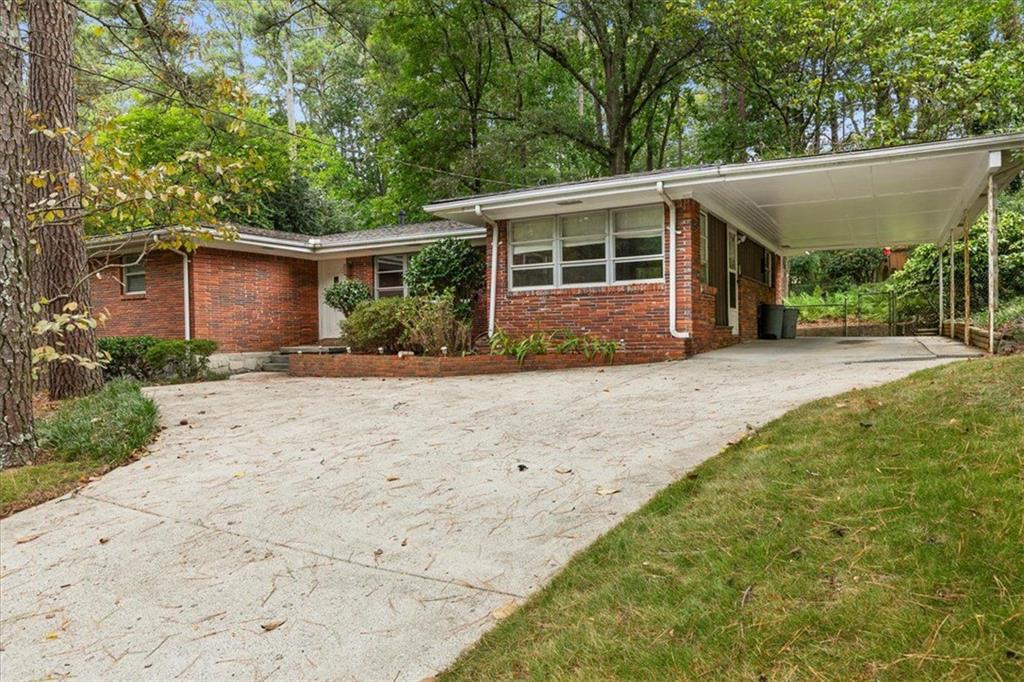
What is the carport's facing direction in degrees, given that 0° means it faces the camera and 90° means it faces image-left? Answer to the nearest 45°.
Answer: approximately 0°

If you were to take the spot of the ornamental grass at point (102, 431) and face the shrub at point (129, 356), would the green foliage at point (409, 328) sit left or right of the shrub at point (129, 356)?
right

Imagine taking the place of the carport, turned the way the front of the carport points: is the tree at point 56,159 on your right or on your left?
on your right

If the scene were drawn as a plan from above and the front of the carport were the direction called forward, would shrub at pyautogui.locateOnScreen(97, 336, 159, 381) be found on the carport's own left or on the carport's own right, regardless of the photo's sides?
on the carport's own right

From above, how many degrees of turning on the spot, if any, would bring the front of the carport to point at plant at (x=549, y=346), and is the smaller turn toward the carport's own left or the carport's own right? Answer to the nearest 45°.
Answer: approximately 90° to the carport's own right

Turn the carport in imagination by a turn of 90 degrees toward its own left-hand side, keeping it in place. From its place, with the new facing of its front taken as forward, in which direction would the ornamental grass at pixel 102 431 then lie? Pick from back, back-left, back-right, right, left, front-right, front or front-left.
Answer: back-right

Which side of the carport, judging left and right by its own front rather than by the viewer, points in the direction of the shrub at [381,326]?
right

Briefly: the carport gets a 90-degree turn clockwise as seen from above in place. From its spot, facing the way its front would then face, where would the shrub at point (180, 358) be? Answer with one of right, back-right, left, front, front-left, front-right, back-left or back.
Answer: front

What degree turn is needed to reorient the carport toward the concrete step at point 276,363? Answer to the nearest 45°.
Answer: approximately 90° to its right

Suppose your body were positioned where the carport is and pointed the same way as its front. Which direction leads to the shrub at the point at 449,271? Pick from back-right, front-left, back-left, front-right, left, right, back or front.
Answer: right
